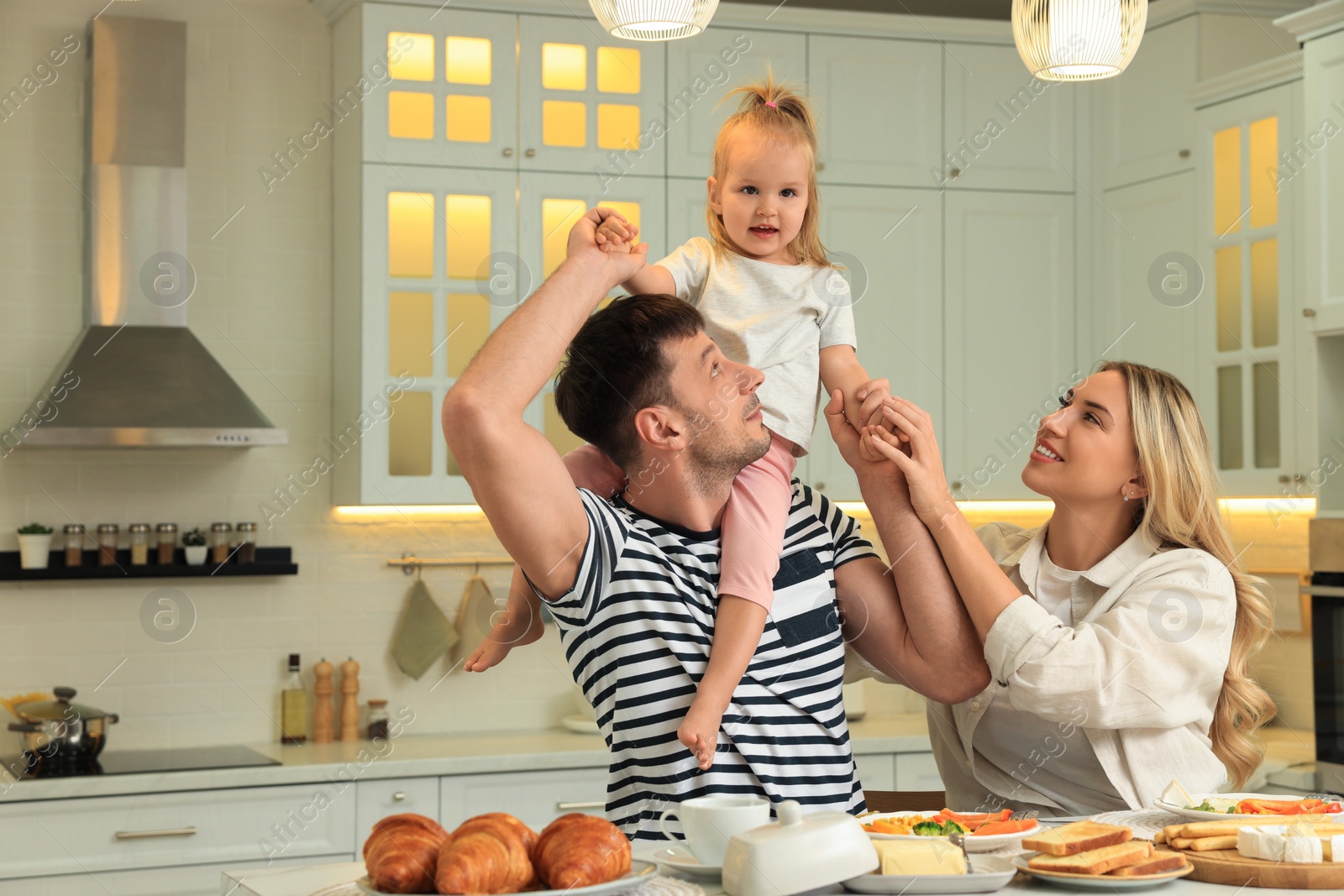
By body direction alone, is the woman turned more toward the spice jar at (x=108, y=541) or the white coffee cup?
the white coffee cup

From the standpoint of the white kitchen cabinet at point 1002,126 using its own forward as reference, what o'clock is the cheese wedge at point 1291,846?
The cheese wedge is roughly at 12 o'clock from the white kitchen cabinet.

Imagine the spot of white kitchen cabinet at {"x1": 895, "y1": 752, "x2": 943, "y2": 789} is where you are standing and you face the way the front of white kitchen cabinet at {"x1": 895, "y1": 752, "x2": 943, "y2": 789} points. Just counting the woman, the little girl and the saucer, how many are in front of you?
3

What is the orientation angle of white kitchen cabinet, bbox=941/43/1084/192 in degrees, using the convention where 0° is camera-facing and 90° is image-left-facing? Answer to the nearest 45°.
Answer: approximately 0°

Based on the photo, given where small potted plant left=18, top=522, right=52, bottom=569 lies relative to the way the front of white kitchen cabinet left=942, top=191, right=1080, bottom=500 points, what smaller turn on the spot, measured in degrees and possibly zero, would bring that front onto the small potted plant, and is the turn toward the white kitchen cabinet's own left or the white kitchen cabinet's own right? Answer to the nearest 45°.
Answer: approximately 45° to the white kitchen cabinet's own right

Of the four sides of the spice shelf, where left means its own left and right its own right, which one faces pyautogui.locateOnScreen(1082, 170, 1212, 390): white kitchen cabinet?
left

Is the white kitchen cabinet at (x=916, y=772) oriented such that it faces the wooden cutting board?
yes

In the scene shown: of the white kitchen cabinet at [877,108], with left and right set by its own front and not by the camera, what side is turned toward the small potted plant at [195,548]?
right

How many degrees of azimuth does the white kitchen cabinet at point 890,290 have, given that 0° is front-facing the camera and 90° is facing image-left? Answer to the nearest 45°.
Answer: approximately 0°
